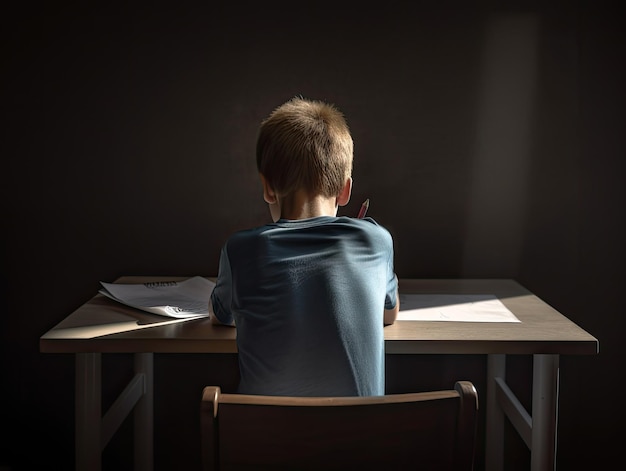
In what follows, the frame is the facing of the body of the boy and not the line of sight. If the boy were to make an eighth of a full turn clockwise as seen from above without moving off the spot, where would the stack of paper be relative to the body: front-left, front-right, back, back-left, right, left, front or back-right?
left

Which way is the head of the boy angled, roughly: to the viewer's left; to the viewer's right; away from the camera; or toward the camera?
away from the camera

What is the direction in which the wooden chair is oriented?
away from the camera

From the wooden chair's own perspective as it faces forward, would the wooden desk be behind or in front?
in front

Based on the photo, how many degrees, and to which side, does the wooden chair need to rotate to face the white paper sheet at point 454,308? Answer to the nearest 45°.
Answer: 0° — it already faces it

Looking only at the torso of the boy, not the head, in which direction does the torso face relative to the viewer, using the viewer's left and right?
facing away from the viewer

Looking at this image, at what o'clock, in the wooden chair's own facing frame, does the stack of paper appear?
The stack of paper is roughly at 11 o'clock from the wooden chair.

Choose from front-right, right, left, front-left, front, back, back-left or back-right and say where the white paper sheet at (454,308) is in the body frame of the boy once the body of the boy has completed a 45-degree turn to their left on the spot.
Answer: right
